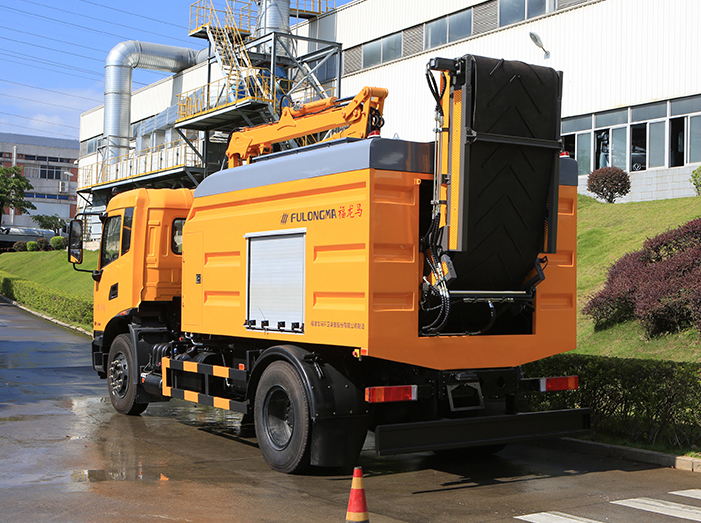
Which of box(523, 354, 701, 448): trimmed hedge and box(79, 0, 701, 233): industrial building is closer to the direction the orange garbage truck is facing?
the industrial building

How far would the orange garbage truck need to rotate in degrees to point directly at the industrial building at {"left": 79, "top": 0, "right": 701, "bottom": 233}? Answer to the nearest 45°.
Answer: approximately 45° to its right

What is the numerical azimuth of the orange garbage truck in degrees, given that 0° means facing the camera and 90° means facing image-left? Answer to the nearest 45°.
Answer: approximately 135°

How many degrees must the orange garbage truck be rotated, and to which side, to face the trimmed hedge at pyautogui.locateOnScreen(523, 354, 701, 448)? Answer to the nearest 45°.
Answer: approximately 90° to its right

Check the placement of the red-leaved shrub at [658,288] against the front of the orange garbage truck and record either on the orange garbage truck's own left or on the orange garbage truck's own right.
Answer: on the orange garbage truck's own right

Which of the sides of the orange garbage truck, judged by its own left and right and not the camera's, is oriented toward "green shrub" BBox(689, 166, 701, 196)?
right

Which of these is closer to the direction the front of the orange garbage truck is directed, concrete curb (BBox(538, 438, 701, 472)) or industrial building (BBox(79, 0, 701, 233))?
the industrial building

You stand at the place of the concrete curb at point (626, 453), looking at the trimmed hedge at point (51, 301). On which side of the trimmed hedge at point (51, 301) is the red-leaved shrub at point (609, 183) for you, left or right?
right
